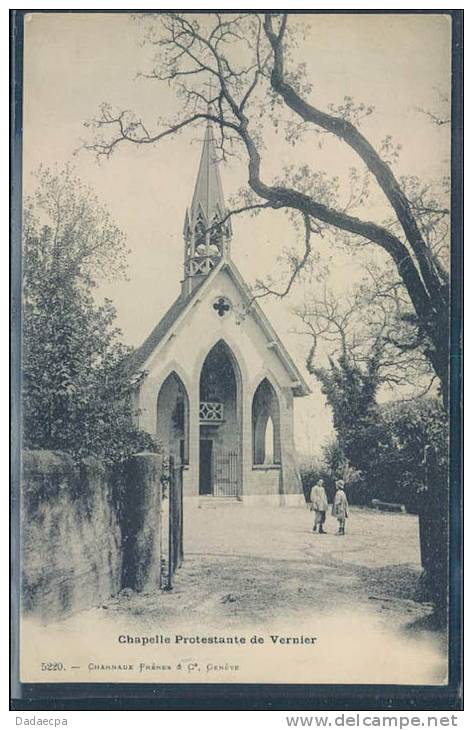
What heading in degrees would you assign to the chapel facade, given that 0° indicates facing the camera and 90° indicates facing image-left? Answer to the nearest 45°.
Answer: approximately 0°
